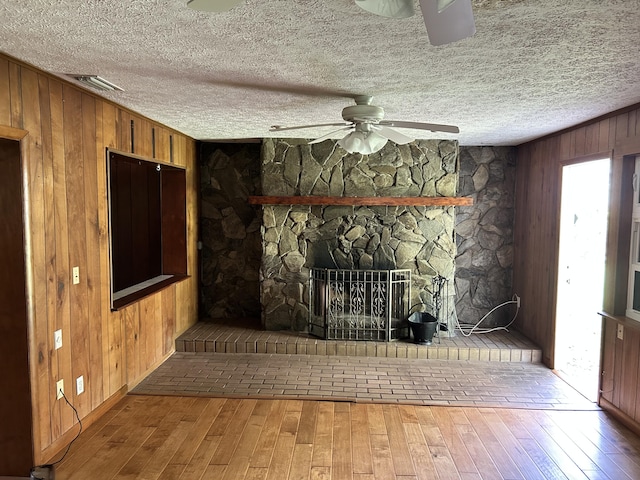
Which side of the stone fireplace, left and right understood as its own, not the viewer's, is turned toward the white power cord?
left

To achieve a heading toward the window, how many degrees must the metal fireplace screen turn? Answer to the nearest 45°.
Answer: approximately 45° to its left

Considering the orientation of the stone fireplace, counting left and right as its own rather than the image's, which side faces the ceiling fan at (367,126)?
front

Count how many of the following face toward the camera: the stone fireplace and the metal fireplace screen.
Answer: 2

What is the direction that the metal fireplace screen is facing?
toward the camera

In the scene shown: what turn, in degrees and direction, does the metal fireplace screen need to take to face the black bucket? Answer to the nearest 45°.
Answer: approximately 90° to its left

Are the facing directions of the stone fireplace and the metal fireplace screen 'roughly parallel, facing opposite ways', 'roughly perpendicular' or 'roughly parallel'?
roughly parallel

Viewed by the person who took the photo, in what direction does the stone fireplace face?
facing the viewer

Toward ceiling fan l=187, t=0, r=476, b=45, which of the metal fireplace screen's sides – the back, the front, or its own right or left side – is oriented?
front

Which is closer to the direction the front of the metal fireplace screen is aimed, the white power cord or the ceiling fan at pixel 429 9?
the ceiling fan

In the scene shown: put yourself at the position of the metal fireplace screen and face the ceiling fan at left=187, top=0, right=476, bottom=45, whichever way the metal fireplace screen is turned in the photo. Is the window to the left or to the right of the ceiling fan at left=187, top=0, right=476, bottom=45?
left

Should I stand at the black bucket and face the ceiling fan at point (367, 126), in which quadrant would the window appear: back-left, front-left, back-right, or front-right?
front-left

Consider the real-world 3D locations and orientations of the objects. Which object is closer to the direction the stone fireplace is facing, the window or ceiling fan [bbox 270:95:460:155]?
the ceiling fan
